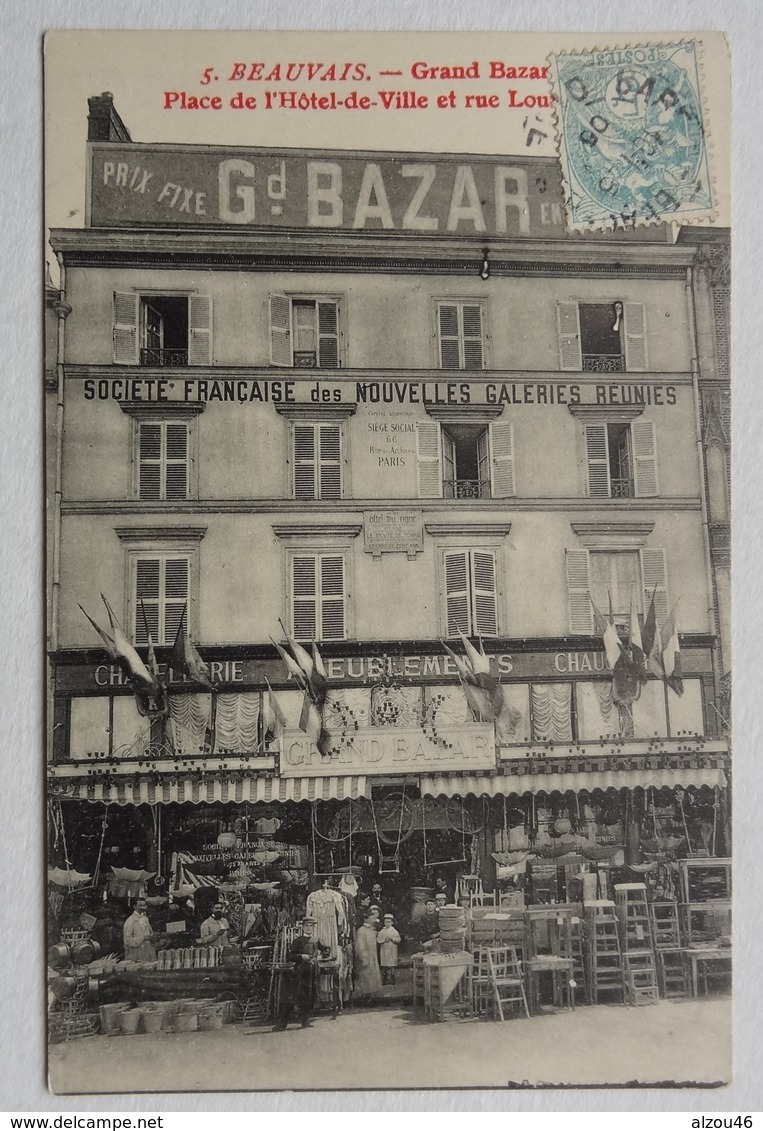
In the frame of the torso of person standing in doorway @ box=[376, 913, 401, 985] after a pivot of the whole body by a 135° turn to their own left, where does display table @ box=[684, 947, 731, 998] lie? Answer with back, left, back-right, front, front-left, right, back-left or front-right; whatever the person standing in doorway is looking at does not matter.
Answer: front-right

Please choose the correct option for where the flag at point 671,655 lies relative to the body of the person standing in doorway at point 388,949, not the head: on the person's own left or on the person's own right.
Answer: on the person's own left

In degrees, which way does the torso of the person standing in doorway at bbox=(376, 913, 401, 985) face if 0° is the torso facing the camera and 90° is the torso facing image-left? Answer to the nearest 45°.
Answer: approximately 0°
